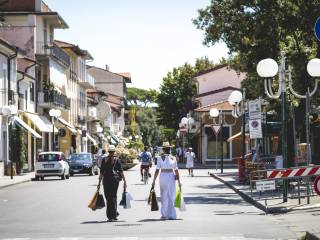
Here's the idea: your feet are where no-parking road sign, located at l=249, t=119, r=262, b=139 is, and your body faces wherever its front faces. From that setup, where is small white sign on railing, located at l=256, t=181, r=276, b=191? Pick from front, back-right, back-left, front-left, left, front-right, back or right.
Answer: front

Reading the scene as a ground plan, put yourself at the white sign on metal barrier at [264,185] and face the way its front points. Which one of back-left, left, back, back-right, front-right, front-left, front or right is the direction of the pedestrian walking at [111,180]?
front-right

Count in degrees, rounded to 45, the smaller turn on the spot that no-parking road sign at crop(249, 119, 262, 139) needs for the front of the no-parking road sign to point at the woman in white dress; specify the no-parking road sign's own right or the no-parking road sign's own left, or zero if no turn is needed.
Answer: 0° — it already faces them

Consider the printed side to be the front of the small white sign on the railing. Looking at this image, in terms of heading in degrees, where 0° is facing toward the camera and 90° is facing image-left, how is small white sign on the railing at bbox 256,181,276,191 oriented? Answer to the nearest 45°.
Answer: approximately 0°

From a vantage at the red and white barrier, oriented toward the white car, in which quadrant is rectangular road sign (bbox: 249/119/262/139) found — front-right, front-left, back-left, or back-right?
front-right

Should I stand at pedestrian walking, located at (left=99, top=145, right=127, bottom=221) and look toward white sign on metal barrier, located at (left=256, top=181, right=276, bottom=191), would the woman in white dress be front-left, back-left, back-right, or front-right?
front-right

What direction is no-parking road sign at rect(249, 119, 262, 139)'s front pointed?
toward the camera
